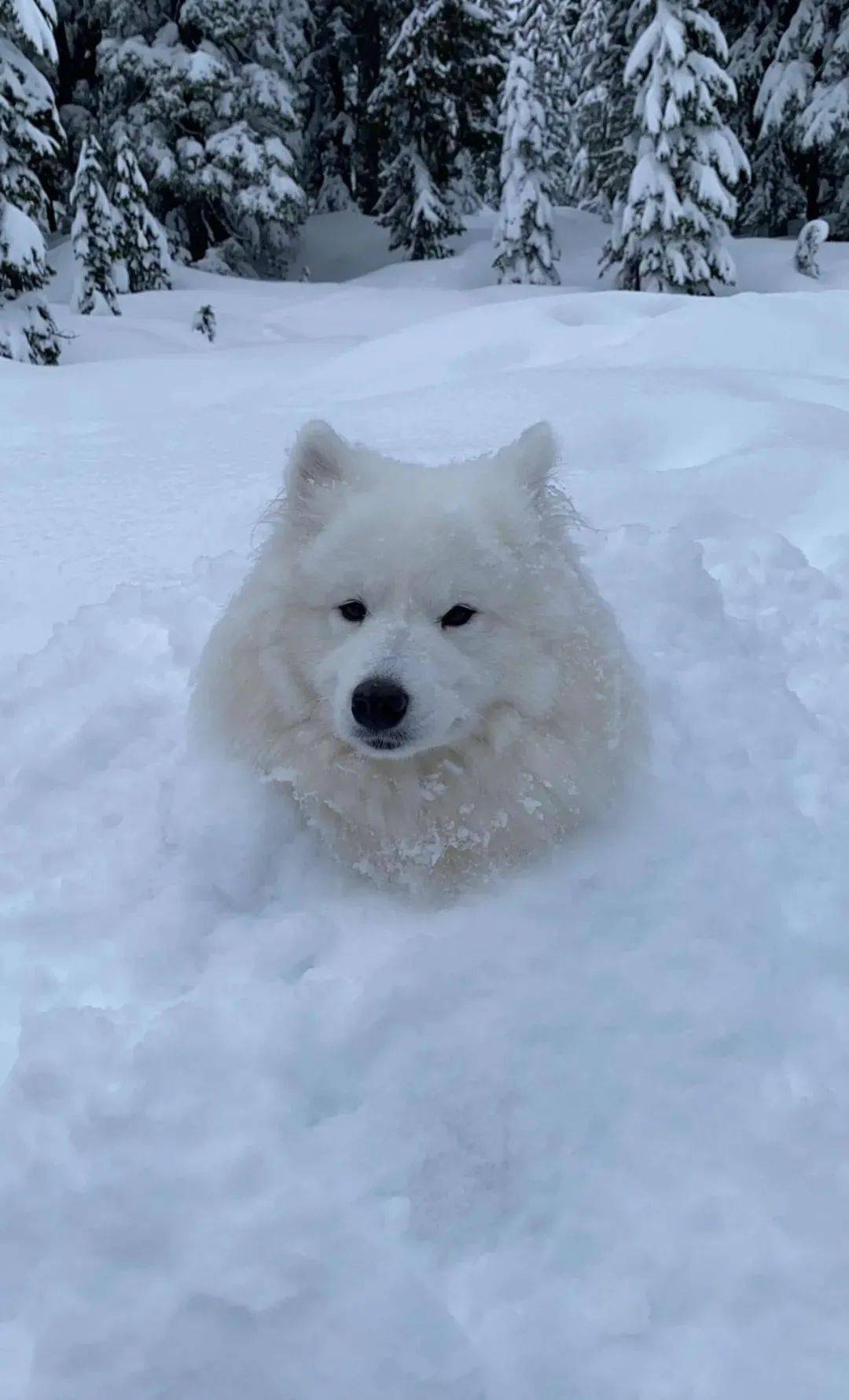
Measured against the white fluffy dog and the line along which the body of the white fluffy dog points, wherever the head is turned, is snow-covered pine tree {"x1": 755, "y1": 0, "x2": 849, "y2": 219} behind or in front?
behind

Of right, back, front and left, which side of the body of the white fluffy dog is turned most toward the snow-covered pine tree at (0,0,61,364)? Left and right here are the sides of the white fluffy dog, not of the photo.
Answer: back

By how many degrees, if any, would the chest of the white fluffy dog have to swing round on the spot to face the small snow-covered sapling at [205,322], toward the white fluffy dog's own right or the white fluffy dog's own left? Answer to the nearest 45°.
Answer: approximately 180°

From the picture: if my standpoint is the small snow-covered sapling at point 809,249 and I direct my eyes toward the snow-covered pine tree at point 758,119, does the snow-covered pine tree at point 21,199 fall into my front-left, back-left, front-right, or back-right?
back-left

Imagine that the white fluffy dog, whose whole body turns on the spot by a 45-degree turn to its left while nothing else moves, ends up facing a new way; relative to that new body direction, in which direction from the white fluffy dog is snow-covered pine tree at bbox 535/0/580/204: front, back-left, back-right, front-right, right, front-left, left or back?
back-left

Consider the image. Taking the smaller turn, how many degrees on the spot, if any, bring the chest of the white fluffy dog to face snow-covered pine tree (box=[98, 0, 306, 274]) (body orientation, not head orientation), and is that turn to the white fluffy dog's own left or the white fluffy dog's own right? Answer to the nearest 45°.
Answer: approximately 180°

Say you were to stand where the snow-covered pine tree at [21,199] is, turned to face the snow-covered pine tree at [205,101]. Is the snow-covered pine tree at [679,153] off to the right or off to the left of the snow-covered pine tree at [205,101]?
right

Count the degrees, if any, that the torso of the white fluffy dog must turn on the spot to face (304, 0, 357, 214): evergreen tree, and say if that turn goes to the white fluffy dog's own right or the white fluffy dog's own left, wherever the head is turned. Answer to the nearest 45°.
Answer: approximately 180°

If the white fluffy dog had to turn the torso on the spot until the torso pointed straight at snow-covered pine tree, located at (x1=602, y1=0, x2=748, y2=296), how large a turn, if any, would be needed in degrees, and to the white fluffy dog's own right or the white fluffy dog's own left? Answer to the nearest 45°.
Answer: approximately 180°

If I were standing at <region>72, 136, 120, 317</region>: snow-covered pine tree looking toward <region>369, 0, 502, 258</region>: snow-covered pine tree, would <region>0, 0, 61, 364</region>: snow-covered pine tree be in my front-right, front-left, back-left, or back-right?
back-right

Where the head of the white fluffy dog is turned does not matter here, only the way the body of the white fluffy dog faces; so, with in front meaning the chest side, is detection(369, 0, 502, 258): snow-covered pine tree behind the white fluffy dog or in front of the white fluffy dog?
behind

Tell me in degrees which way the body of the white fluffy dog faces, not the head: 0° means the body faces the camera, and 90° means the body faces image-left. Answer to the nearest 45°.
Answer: approximately 0°

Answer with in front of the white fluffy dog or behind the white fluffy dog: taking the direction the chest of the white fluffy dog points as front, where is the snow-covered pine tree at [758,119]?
behind

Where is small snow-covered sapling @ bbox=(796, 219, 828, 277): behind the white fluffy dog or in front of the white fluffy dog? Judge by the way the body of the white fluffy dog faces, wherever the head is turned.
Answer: behind
